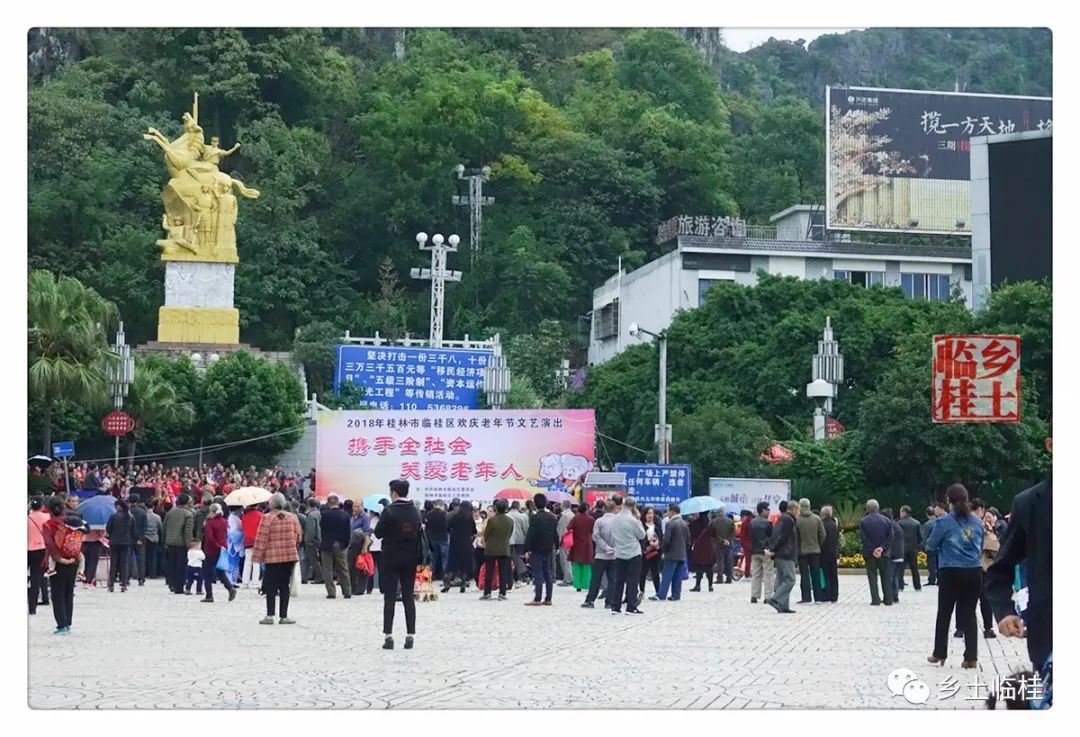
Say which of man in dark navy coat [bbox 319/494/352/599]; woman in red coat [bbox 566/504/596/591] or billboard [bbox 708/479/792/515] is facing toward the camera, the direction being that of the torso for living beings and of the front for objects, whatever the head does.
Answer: the billboard

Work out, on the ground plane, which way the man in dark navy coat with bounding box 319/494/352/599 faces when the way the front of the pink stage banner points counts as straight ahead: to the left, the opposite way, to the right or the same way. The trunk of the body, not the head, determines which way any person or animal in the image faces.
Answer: the opposite way

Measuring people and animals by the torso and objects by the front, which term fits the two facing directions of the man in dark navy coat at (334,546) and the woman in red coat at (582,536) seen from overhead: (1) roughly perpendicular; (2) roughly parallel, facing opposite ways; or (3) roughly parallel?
roughly parallel

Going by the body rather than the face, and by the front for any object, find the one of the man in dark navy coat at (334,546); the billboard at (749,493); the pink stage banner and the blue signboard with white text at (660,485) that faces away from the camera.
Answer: the man in dark navy coat

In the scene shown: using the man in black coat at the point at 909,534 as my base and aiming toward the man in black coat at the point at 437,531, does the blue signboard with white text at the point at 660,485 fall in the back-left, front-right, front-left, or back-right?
front-right

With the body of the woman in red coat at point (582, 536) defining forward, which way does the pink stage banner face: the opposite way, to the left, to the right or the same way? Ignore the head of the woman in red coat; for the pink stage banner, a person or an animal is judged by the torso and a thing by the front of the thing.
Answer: the opposite way

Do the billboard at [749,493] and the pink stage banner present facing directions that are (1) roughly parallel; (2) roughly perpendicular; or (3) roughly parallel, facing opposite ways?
roughly parallel

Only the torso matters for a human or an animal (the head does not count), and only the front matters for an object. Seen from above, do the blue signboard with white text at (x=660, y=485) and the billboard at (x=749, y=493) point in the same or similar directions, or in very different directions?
same or similar directions

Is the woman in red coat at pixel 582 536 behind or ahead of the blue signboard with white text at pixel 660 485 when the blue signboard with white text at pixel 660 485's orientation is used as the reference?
ahead

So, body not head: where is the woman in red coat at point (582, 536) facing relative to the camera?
away from the camera

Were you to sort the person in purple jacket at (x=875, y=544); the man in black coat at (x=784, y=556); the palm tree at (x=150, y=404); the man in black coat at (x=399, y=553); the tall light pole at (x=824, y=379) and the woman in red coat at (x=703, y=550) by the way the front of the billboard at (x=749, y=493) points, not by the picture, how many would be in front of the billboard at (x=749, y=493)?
4

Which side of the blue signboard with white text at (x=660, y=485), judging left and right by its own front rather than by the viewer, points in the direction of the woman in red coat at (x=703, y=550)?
front

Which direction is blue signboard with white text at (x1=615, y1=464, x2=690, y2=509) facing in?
toward the camera

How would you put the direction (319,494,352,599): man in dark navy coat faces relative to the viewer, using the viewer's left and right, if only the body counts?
facing away from the viewer

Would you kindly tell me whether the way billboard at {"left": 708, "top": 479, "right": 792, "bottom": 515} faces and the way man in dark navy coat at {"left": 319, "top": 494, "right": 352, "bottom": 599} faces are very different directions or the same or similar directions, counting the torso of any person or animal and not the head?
very different directions

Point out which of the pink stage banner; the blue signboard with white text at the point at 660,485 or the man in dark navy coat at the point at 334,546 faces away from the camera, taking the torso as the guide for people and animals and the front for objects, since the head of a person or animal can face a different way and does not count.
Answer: the man in dark navy coat

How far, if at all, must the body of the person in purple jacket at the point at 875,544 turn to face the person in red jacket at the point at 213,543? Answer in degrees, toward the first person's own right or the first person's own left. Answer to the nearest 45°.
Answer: approximately 90° to the first person's own left

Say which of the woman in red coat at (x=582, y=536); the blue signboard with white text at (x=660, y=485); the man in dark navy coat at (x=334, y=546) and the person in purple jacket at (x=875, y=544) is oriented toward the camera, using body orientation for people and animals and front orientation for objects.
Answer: the blue signboard with white text

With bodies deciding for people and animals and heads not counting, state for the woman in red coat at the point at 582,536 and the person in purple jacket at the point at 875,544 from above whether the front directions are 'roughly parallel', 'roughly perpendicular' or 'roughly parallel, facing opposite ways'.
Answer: roughly parallel

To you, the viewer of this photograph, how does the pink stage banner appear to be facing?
facing the viewer

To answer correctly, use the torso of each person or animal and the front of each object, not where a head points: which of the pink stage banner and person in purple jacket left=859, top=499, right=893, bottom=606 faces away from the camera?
the person in purple jacket

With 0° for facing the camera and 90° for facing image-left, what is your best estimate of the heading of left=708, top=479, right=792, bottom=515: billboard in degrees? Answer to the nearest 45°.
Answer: approximately 0°
